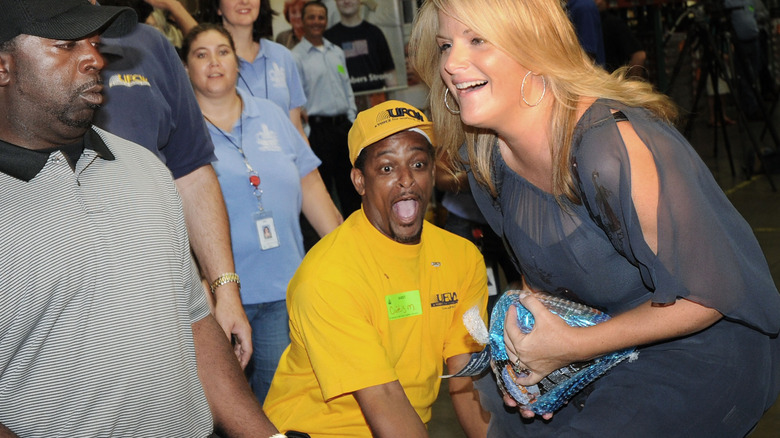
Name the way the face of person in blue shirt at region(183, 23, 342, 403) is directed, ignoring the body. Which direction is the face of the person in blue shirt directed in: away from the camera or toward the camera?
toward the camera

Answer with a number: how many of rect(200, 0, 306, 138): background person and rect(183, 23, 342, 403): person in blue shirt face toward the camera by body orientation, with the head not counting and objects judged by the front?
2

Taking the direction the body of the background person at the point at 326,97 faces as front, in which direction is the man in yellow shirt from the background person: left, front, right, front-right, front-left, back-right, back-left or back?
front

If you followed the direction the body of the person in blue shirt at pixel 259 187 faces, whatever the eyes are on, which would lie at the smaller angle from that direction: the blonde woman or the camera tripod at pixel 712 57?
the blonde woman

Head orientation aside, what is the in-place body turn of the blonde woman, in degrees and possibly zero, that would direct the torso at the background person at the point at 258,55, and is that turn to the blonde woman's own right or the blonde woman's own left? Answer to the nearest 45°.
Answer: approximately 90° to the blonde woman's own right

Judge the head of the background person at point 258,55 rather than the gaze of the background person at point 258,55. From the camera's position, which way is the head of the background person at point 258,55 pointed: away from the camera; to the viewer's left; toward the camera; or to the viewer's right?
toward the camera

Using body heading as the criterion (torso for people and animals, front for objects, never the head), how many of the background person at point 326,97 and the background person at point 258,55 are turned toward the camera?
2

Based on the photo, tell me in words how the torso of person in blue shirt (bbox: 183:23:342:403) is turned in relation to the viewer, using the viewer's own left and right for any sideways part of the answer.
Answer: facing the viewer

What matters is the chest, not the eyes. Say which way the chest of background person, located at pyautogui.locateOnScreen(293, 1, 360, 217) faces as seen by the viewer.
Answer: toward the camera

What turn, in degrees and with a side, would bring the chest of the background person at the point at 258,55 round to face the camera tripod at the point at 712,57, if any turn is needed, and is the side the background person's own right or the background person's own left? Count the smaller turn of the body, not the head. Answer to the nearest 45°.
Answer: approximately 135° to the background person's own left

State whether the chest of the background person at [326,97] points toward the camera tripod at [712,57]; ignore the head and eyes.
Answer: no

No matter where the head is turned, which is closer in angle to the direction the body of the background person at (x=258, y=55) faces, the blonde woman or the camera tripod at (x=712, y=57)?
the blonde woman

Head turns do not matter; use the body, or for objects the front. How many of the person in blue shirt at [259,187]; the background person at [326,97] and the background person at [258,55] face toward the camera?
3

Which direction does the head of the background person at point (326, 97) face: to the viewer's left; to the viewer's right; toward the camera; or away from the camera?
toward the camera

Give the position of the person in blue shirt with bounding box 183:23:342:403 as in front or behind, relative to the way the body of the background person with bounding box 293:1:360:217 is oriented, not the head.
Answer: in front

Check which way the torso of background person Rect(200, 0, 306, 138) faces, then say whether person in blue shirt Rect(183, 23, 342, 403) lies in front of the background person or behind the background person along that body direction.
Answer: in front

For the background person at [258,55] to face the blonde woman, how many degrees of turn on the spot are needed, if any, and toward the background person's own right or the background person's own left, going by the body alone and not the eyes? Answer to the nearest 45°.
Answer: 0° — they already face them

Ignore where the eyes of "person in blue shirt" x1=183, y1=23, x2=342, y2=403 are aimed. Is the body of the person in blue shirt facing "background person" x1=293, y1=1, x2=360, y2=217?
no

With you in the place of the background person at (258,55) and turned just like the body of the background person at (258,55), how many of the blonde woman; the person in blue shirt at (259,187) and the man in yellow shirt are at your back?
0

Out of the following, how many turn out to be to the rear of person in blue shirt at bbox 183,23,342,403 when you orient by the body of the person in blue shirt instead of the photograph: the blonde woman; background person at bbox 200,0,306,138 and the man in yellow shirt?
1

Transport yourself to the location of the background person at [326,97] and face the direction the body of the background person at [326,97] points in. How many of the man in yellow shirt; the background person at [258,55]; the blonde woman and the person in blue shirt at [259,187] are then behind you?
0

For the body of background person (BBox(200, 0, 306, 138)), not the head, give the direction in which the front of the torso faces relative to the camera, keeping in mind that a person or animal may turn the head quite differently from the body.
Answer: toward the camera
